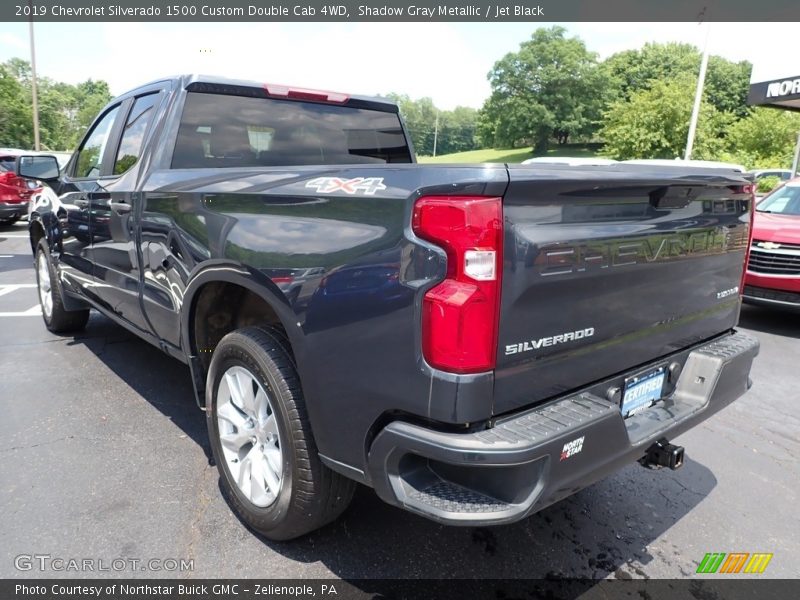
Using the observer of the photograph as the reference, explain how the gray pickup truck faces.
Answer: facing away from the viewer and to the left of the viewer

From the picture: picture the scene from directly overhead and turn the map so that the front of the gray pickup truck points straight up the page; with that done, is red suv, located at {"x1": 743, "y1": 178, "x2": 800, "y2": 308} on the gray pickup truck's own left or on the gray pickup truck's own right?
on the gray pickup truck's own right

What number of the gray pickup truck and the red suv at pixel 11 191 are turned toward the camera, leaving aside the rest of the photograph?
0

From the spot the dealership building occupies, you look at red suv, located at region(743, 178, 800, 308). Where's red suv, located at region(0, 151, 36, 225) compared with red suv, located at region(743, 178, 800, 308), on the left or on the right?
right

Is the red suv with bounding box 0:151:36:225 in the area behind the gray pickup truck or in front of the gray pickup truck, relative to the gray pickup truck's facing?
in front

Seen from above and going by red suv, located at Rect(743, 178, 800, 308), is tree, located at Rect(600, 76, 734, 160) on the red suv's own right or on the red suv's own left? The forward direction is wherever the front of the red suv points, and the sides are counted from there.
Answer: on the red suv's own right

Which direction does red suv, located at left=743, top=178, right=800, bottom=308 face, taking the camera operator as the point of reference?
facing the viewer and to the left of the viewer

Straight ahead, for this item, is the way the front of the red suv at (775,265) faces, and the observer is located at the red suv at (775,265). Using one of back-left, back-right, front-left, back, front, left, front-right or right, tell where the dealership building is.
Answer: back-right

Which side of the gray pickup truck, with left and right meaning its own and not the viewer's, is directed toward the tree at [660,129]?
right

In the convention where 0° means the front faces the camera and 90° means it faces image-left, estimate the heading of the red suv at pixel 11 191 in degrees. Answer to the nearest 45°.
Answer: approximately 135°
